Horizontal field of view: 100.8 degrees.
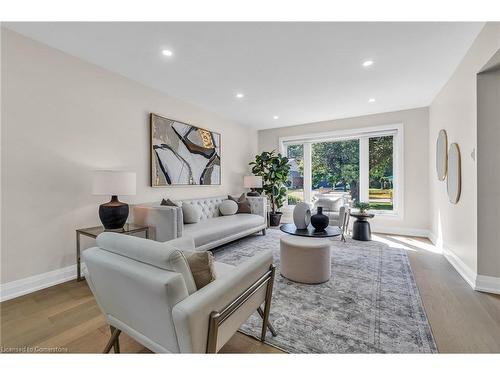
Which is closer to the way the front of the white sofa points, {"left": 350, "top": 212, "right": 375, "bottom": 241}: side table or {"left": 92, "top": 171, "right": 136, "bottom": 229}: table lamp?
the side table

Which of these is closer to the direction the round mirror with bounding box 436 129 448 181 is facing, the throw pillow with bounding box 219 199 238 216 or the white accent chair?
the throw pillow

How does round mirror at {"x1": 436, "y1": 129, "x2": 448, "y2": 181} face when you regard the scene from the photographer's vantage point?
facing to the left of the viewer

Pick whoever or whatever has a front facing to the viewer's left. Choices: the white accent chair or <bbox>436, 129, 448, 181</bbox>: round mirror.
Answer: the round mirror

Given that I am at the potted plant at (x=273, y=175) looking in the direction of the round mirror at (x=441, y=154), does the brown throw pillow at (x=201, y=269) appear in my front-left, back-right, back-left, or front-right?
front-right

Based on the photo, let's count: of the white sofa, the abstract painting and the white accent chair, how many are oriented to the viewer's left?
0

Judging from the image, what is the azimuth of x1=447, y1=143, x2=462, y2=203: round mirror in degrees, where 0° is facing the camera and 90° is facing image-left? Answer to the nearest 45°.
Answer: approximately 90°

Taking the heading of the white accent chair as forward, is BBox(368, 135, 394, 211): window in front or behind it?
in front

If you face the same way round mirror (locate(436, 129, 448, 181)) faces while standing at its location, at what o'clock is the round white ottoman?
The round white ottoman is roughly at 10 o'clock from the round mirror.

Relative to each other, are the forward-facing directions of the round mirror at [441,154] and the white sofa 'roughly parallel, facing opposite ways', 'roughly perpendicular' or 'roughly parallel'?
roughly parallel, facing opposite ways

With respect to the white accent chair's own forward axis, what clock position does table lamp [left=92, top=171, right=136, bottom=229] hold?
The table lamp is roughly at 10 o'clock from the white accent chair.

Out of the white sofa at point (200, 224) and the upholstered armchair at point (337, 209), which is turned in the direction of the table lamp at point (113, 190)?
the upholstered armchair

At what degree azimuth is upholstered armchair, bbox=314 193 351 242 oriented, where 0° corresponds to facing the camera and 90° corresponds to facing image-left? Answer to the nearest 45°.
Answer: approximately 45°

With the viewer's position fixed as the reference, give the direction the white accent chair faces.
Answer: facing away from the viewer and to the right of the viewer
